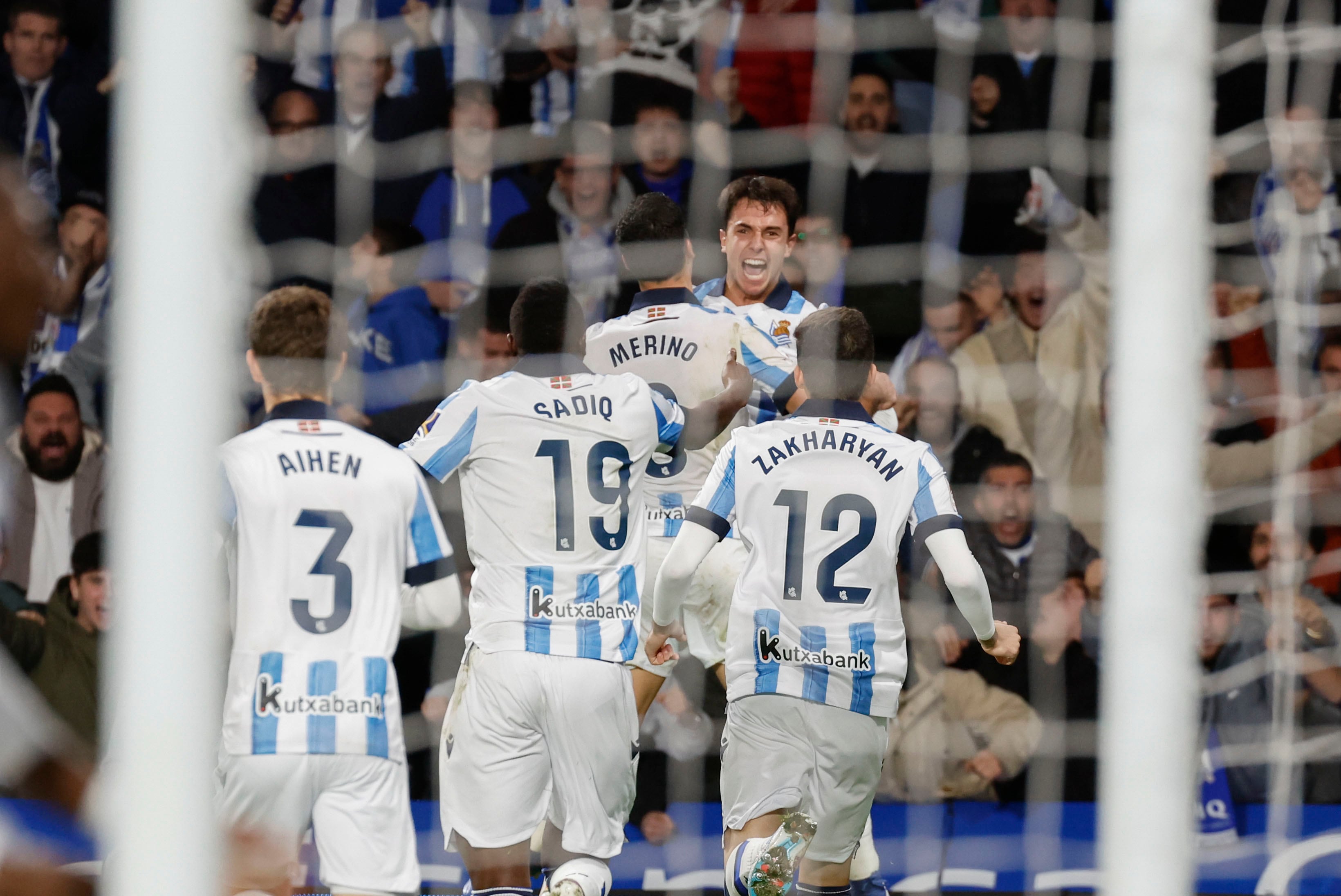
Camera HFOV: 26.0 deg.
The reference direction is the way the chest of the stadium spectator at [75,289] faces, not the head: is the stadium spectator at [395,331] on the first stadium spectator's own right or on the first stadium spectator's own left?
on the first stadium spectator's own left

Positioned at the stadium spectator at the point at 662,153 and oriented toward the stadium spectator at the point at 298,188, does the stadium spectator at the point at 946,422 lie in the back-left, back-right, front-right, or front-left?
back-left

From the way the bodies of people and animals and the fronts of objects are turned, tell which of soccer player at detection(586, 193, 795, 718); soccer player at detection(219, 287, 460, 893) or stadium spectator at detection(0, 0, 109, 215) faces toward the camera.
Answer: the stadium spectator

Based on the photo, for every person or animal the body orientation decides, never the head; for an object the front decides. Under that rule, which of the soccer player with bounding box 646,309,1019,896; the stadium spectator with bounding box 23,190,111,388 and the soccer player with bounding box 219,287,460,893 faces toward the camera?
the stadium spectator

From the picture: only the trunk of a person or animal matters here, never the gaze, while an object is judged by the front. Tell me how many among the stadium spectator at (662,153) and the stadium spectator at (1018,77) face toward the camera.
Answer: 2

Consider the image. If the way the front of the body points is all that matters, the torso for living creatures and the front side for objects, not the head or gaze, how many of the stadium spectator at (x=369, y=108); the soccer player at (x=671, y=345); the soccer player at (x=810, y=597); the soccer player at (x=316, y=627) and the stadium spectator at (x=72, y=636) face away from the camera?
3

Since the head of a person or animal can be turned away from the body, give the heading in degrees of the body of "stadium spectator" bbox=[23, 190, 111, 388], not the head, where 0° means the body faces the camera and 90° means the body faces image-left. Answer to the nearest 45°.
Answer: approximately 0°

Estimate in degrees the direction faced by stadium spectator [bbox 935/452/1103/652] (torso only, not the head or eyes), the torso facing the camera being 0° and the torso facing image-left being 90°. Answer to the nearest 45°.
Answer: approximately 0°

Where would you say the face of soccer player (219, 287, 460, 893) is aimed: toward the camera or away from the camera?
away from the camera

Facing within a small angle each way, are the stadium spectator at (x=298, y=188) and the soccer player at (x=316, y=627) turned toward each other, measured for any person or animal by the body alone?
yes

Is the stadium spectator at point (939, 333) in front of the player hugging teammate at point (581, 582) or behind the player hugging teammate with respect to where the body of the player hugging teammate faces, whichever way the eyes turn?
in front

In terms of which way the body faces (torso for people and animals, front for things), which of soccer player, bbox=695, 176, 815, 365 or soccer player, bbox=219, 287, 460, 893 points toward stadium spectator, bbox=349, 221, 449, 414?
soccer player, bbox=219, 287, 460, 893

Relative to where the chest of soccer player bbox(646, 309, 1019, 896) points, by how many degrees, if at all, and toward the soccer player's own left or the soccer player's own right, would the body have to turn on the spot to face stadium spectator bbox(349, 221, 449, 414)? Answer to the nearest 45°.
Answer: approximately 45° to the soccer player's own left
